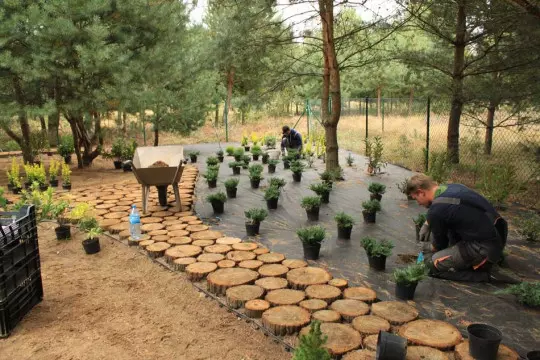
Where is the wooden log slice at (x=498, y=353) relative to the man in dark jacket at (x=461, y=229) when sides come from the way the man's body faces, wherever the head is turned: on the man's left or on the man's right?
on the man's left

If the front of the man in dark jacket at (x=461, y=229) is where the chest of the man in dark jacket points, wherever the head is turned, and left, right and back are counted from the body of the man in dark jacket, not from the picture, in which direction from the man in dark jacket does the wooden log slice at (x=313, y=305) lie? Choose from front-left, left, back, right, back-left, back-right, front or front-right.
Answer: front-left

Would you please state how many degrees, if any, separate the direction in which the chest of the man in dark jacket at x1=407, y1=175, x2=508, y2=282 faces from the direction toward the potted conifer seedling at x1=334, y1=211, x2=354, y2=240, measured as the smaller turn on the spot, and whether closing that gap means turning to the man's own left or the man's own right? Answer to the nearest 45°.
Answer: approximately 45° to the man's own right

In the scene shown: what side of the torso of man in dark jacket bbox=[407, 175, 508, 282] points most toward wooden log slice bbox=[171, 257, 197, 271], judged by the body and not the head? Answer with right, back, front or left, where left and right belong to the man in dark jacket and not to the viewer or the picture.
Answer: front

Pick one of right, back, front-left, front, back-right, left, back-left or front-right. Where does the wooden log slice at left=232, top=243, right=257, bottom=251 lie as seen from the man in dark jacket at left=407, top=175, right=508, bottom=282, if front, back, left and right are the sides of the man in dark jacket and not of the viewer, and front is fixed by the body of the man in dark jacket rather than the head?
front

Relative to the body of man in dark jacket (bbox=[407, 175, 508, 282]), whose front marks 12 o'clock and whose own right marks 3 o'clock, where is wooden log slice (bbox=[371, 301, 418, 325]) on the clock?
The wooden log slice is roughly at 10 o'clock from the man in dark jacket.

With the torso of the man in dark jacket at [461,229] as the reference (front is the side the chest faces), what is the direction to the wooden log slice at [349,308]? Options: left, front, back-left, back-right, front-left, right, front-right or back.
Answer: front-left

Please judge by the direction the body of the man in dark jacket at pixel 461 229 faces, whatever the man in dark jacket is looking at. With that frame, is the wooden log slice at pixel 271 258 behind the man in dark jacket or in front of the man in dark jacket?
in front

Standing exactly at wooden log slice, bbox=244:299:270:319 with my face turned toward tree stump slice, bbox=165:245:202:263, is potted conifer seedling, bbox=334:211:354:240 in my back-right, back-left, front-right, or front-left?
front-right

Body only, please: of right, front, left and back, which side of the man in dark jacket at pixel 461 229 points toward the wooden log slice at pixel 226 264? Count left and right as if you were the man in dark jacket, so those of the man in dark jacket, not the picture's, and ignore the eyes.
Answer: front

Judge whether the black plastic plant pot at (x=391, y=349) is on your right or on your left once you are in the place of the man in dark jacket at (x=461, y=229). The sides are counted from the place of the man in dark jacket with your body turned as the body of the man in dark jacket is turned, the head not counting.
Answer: on your left

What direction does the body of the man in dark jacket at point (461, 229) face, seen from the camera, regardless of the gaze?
to the viewer's left

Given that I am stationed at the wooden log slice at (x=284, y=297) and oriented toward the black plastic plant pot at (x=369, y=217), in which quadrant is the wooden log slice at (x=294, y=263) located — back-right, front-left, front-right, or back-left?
front-left

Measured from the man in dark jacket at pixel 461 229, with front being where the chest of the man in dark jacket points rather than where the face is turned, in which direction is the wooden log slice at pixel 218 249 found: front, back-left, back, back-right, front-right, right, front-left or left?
front

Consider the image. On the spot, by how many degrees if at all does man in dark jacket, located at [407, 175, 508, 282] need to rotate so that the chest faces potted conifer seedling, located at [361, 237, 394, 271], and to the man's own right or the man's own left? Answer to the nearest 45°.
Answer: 0° — they already face it

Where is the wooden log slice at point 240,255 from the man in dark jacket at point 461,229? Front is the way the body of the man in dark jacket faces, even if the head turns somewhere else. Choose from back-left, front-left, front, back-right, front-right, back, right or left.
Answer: front

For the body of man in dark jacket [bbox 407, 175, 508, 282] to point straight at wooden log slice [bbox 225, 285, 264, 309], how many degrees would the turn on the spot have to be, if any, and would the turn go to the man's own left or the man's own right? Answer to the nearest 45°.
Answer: approximately 45° to the man's own left

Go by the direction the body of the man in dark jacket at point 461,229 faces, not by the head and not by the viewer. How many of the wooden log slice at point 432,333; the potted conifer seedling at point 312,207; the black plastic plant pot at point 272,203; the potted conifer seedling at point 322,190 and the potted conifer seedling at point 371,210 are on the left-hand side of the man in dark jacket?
1

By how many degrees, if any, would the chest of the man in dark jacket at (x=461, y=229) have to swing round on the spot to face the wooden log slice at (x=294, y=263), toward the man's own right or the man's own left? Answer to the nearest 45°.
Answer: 0° — they already face it

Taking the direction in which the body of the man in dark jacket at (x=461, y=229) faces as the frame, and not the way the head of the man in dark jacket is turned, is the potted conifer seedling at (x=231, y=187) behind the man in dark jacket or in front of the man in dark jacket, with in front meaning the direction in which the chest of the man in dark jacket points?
in front
